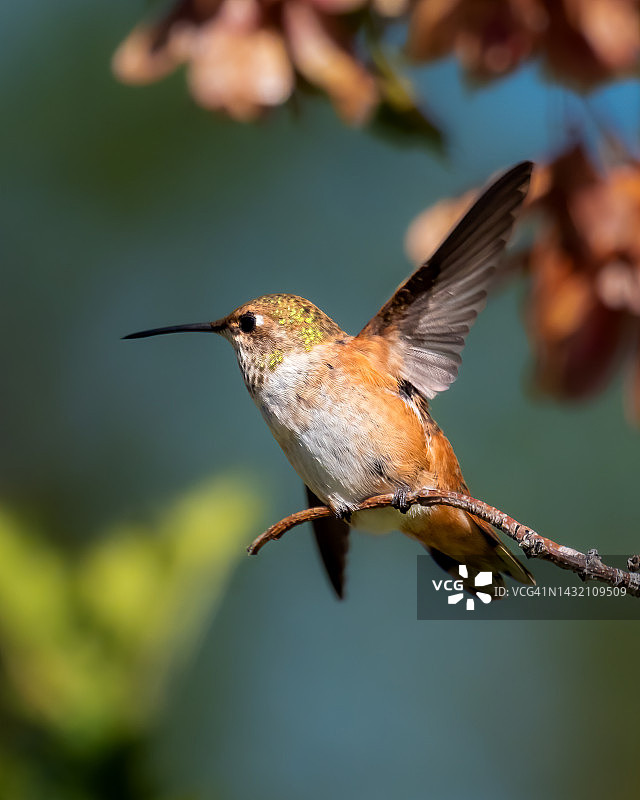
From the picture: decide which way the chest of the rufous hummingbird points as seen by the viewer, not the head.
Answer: to the viewer's left
